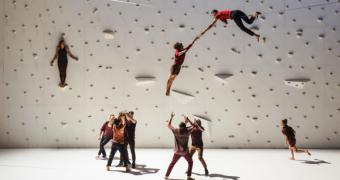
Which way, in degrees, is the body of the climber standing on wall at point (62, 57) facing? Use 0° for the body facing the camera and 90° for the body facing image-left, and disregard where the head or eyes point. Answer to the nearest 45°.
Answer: approximately 0°
